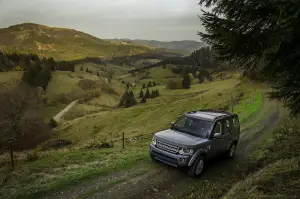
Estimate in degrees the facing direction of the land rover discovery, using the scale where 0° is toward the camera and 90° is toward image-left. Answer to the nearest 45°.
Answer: approximately 45°
